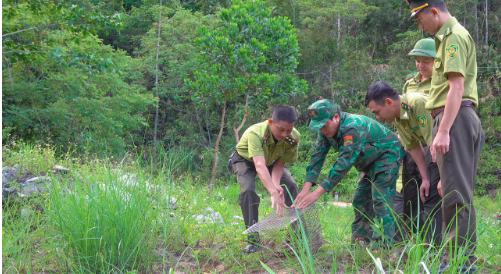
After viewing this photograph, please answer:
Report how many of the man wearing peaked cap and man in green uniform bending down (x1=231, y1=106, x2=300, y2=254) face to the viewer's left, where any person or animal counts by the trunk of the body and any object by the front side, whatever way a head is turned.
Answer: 1

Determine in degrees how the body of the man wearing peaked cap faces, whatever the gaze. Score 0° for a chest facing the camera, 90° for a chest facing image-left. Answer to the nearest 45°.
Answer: approximately 90°

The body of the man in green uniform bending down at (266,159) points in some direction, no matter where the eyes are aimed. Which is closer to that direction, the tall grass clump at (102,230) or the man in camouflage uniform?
the man in camouflage uniform

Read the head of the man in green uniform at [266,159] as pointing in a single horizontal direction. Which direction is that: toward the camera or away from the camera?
toward the camera

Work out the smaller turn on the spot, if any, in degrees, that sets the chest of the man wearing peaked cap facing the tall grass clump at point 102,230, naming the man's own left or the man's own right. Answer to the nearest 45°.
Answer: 0° — they already face it

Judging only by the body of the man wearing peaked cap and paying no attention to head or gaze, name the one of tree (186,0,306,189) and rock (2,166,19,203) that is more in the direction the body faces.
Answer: the rock

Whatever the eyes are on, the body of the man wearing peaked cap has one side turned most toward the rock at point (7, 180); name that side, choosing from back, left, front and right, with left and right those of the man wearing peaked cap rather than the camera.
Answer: front

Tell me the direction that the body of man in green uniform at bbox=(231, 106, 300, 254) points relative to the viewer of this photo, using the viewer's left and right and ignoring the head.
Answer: facing the viewer and to the right of the viewer

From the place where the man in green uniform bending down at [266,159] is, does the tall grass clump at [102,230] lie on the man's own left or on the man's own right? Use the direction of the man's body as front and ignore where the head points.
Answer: on the man's own right

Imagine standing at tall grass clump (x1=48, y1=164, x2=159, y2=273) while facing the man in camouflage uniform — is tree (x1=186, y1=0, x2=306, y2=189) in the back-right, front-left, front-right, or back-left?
front-left

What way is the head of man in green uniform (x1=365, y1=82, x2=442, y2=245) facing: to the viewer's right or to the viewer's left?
to the viewer's left

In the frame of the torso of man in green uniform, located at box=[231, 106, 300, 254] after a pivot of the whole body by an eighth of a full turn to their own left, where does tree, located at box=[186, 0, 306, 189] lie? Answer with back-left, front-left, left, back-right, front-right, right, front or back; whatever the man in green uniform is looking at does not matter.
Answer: left

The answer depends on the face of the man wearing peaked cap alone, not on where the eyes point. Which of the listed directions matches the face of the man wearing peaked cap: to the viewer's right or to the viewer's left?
to the viewer's left
